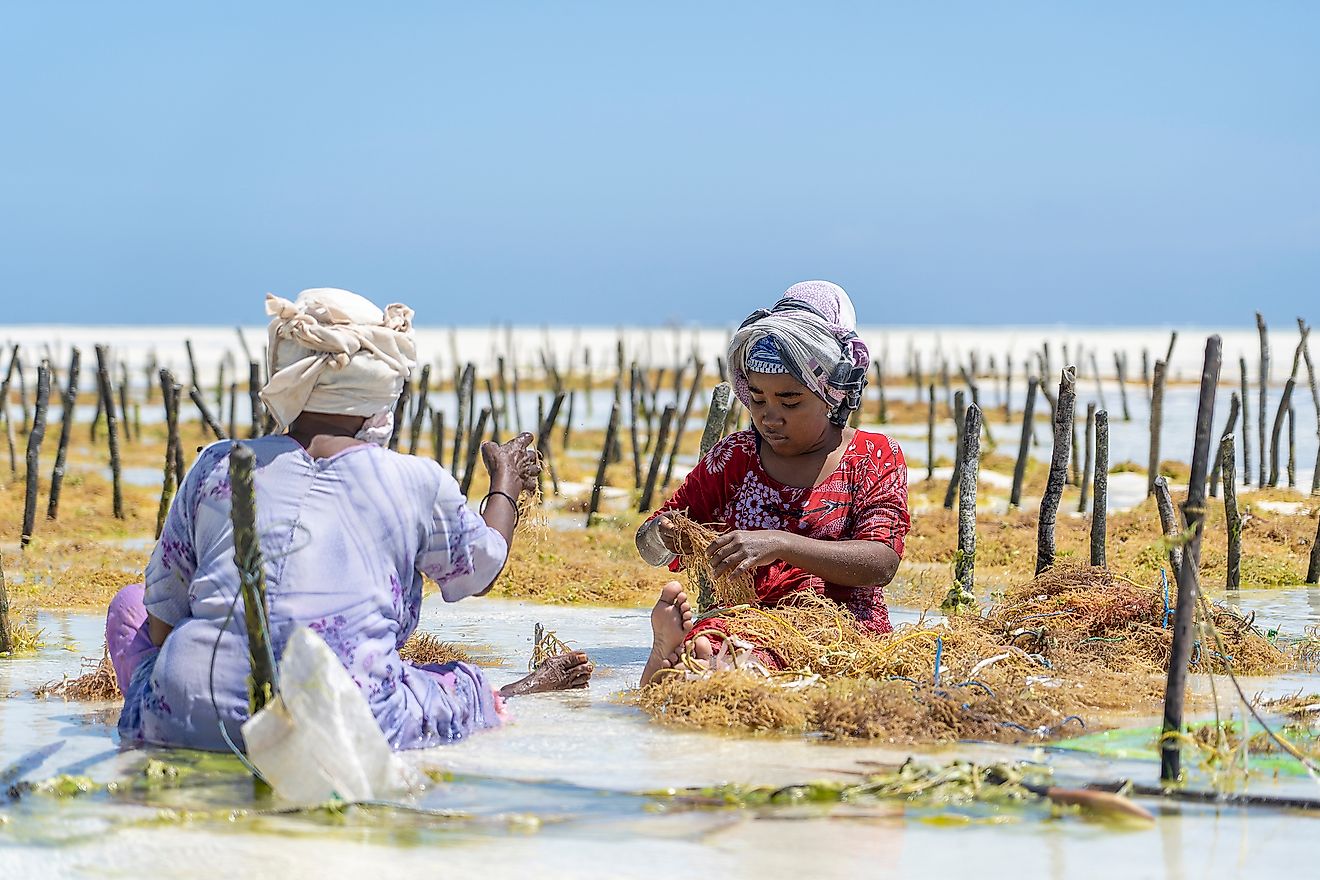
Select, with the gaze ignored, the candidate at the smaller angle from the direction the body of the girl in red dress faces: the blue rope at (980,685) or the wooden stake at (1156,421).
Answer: the blue rope

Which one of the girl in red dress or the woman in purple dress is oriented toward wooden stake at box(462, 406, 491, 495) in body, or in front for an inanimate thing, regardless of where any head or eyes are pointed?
the woman in purple dress

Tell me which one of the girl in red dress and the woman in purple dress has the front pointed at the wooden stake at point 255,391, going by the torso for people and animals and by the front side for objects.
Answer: the woman in purple dress

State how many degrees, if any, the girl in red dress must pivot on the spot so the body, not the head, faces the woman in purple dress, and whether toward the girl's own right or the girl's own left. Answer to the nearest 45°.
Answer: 0° — they already face them

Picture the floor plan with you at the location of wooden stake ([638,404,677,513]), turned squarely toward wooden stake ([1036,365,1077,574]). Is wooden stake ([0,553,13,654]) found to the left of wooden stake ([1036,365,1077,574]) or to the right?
right

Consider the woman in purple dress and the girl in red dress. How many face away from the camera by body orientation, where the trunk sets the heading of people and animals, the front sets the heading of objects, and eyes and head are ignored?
1

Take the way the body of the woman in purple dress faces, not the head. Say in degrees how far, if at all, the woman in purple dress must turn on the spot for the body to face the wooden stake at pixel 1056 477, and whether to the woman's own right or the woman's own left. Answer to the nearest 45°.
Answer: approximately 45° to the woman's own right

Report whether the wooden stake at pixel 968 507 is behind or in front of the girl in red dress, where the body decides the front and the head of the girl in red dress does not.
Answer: behind

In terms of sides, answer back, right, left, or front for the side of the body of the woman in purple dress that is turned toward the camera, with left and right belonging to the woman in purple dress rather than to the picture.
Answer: back

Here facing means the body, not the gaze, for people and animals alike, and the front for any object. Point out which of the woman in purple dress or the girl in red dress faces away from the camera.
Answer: the woman in purple dress
